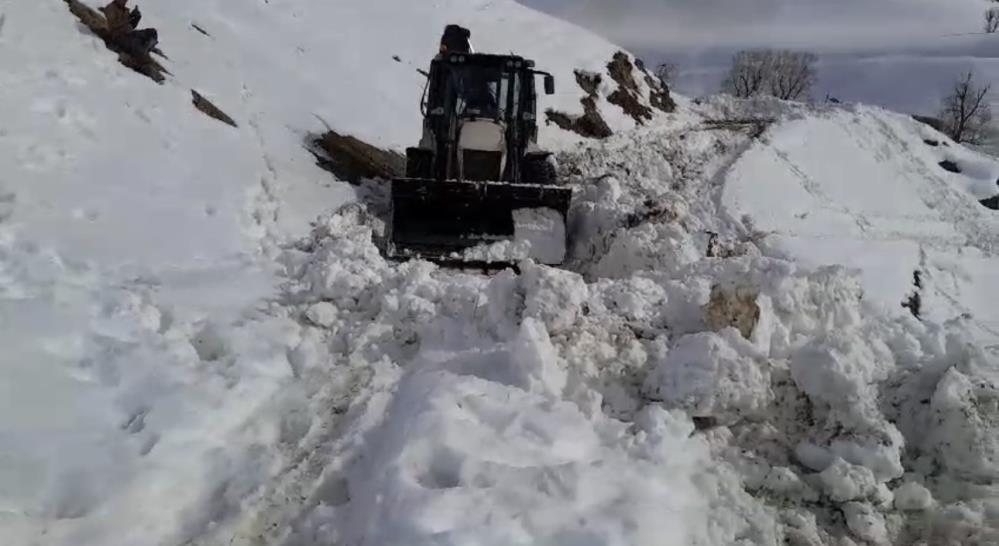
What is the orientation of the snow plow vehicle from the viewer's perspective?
toward the camera

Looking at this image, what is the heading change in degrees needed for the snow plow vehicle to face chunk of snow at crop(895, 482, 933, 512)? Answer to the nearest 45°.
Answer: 0° — it already faces it

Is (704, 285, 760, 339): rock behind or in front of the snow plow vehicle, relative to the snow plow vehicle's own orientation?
in front
